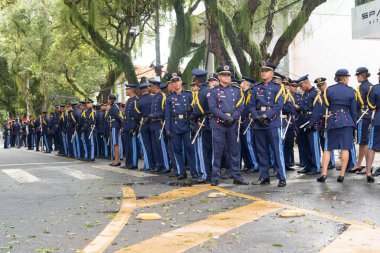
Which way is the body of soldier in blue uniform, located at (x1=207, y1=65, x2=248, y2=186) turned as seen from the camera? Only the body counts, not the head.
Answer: toward the camera

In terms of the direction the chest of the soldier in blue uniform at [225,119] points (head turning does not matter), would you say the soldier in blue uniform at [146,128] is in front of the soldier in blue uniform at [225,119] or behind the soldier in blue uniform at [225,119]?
behind

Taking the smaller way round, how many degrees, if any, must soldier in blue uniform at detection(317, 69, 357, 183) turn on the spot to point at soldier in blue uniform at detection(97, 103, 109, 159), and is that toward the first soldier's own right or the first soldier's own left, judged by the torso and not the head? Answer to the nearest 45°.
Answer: approximately 45° to the first soldier's own left

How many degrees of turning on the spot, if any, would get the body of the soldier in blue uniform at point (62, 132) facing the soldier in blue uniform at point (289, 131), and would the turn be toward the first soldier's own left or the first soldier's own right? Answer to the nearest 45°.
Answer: approximately 90° to the first soldier's own left

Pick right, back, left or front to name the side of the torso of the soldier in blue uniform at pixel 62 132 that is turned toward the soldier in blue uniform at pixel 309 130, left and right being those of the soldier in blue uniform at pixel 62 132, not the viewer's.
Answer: left

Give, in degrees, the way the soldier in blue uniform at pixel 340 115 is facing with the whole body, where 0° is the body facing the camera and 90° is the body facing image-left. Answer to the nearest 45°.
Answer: approximately 180°

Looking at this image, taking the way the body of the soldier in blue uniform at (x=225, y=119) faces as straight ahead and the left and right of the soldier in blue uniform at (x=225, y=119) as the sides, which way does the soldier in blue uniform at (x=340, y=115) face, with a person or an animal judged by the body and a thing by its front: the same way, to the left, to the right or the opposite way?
the opposite way

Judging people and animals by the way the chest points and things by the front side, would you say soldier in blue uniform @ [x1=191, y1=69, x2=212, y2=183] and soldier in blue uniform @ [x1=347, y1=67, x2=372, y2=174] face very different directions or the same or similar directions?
same or similar directions

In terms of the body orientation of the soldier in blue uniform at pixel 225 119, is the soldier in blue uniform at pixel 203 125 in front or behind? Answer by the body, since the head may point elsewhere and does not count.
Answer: behind
